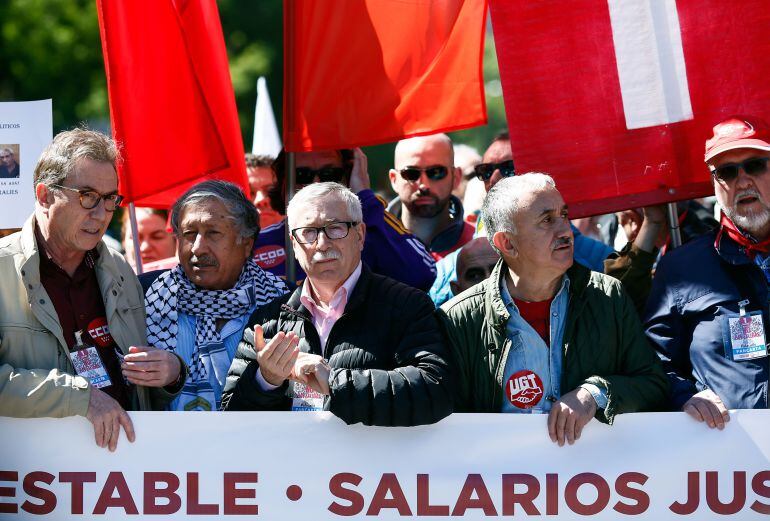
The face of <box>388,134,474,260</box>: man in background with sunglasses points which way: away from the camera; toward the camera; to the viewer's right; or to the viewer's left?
toward the camera

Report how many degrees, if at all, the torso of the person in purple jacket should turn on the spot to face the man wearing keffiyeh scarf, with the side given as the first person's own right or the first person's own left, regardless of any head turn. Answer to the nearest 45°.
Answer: approximately 45° to the first person's own right

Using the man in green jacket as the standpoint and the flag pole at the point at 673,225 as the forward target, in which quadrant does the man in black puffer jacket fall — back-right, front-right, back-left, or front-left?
back-left

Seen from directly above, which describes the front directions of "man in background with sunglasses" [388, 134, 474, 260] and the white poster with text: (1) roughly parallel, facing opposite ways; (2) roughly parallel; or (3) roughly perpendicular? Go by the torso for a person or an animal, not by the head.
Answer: roughly parallel

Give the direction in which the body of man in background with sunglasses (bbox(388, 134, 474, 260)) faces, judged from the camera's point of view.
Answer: toward the camera

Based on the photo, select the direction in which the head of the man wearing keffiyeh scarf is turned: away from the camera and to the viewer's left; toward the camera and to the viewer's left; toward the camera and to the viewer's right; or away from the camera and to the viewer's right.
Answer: toward the camera and to the viewer's left

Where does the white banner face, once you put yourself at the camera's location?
facing the viewer

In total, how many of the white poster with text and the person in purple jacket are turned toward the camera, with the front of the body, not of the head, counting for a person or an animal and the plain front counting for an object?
2

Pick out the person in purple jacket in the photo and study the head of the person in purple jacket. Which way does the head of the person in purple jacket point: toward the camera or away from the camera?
toward the camera

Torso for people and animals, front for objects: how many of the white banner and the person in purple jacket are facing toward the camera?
2

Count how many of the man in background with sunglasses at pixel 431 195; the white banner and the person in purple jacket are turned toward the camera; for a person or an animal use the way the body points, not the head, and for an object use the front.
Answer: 3

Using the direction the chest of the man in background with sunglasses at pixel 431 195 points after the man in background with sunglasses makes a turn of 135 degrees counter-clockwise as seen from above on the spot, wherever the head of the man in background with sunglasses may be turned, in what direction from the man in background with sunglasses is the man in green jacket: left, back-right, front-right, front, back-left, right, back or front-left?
back-right

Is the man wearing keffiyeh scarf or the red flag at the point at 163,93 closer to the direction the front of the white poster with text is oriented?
the man wearing keffiyeh scarf

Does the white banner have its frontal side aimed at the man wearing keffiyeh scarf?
no

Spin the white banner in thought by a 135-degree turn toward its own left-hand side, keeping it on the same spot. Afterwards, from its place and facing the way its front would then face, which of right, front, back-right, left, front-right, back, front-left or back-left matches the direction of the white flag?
front-left

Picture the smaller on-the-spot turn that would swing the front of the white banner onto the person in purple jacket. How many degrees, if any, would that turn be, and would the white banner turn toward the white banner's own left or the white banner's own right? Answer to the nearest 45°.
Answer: approximately 180°

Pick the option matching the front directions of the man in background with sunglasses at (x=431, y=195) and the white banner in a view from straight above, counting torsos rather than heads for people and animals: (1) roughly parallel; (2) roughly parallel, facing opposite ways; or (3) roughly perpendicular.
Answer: roughly parallel

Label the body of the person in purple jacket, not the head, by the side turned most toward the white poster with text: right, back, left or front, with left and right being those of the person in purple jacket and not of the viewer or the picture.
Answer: right

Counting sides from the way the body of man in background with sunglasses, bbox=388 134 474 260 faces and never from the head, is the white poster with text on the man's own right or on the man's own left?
on the man's own right

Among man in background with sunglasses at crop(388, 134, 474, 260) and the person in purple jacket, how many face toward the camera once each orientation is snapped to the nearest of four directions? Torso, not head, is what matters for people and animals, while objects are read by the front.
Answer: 2

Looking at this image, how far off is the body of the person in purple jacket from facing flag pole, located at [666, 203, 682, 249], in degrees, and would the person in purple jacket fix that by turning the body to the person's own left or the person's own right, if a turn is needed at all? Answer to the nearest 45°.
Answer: approximately 90° to the person's own left

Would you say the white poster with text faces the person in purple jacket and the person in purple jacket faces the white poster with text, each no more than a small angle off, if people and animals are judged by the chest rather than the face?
no
